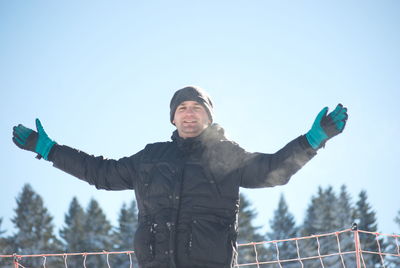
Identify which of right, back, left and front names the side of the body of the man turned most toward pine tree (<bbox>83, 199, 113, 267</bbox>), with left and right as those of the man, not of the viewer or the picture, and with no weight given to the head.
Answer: back

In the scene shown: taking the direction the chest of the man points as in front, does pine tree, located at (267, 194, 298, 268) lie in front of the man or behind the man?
behind

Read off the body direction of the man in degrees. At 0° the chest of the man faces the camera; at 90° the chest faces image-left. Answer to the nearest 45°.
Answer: approximately 0°

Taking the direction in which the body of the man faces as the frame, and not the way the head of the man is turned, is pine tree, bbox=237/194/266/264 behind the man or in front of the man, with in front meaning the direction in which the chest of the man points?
behind

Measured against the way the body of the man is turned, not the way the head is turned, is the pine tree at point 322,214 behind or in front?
behind

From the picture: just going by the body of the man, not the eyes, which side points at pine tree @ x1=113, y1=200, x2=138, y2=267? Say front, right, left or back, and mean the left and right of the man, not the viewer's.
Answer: back

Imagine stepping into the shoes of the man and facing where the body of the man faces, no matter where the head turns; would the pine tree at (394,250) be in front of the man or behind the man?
behind
